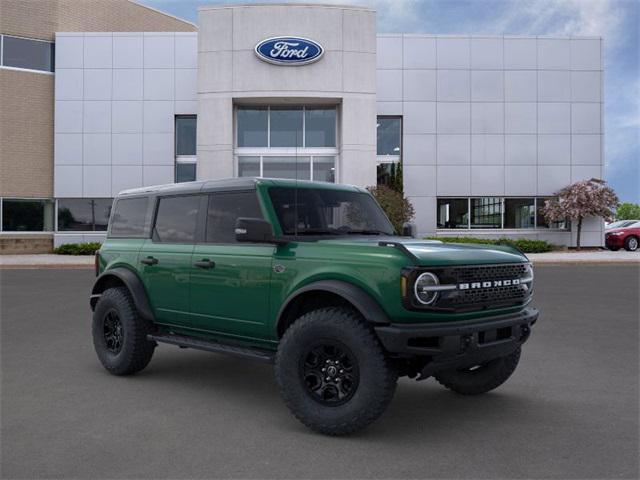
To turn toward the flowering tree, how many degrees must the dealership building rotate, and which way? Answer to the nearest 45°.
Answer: approximately 90° to its left

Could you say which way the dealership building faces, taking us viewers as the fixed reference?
facing the viewer

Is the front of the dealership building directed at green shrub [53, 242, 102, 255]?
no

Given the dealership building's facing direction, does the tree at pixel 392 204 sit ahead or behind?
ahead

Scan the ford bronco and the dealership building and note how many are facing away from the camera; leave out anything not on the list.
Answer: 0

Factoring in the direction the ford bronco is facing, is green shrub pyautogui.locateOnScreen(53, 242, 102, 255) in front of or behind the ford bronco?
behind

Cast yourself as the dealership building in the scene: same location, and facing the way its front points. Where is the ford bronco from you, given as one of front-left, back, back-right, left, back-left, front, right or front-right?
front

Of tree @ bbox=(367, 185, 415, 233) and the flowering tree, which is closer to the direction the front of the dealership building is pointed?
the tree

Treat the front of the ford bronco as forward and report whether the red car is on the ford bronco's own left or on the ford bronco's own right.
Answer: on the ford bronco's own left

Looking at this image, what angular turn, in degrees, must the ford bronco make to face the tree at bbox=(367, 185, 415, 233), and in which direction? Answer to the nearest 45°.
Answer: approximately 135° to its left

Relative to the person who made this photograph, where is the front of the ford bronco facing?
facing the viewer and to the right of the viewer

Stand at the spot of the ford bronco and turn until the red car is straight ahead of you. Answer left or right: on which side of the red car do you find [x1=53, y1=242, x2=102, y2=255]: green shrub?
left

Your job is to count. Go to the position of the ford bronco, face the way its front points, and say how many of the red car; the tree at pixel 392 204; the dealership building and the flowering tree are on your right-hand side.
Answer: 0

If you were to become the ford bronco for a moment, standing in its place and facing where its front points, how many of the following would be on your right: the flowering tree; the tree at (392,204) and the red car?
0

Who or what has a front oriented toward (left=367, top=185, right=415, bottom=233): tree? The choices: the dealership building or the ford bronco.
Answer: the dealership building

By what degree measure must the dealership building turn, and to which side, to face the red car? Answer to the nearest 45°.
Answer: approximately 90° to its left
